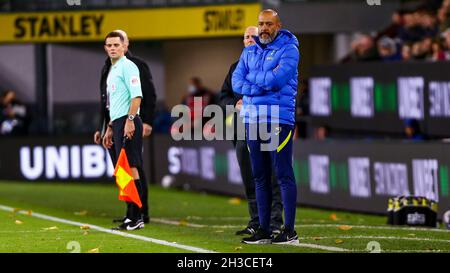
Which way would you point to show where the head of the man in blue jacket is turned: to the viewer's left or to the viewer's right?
to the viewer's left

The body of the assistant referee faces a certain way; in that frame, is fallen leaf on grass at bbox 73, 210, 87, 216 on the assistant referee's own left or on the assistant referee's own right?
on the assistant referee's own right

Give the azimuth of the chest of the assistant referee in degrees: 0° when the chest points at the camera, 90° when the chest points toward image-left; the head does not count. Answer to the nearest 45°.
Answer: approximately 45°

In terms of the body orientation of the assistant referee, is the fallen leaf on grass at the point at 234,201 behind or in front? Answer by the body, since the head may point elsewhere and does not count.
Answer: behind

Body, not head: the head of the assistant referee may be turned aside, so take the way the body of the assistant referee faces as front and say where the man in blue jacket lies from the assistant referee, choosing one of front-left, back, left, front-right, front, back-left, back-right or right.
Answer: left

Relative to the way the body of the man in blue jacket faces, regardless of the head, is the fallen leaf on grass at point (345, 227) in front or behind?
behind

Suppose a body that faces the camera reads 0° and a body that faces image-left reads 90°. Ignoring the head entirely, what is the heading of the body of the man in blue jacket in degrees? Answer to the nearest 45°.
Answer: approximately 45°

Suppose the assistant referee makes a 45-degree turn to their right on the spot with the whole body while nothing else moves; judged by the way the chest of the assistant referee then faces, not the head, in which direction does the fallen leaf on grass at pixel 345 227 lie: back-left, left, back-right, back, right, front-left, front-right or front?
back

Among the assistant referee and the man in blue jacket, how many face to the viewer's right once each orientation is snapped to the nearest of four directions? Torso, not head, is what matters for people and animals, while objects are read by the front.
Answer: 0
